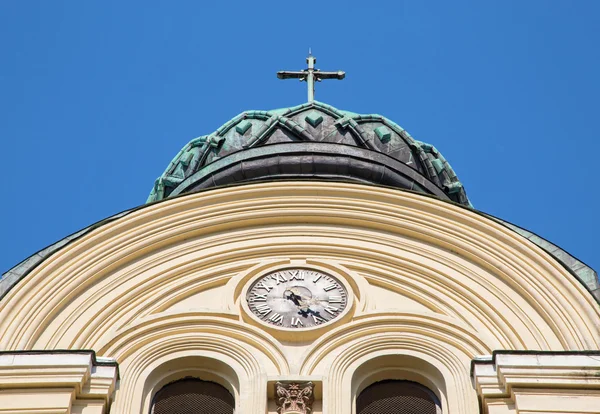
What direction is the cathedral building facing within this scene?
toward the camera
